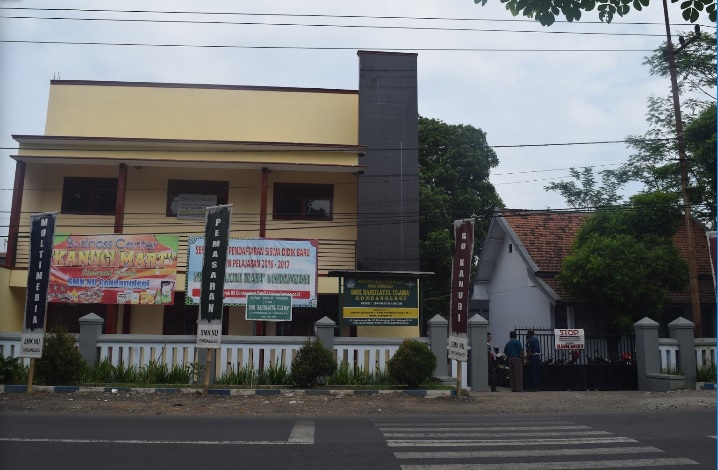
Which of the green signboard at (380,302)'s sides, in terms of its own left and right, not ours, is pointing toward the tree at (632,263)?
left

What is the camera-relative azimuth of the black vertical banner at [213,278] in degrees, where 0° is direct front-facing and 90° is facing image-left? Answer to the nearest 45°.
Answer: approximately 0°

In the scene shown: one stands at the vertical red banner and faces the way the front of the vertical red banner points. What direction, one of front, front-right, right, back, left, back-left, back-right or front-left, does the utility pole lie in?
back-left

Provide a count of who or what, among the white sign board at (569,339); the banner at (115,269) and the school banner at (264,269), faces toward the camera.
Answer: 3

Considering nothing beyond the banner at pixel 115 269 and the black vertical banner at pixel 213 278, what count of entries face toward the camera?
2

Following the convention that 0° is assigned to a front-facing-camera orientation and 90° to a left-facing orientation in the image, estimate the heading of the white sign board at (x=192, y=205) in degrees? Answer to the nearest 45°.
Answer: approximately 0°

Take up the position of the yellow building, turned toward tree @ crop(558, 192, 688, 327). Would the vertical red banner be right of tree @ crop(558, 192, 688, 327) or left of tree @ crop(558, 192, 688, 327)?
right

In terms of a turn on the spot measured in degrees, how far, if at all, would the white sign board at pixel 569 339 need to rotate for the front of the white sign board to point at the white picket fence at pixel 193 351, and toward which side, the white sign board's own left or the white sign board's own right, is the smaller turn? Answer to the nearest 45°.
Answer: approximately 45° to the white sign board's own right

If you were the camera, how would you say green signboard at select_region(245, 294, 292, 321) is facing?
facing the viewer

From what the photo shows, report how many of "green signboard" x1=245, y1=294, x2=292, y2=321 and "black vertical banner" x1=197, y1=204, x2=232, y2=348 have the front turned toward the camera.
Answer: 2

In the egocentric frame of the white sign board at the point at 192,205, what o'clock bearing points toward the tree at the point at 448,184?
The tree is roughly at 8 o'clock from the white sign board.

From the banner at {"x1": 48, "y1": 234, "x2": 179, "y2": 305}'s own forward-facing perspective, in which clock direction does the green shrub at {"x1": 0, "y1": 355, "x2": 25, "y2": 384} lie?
The green shrub is roughly at 1 o'clock from the banner.
